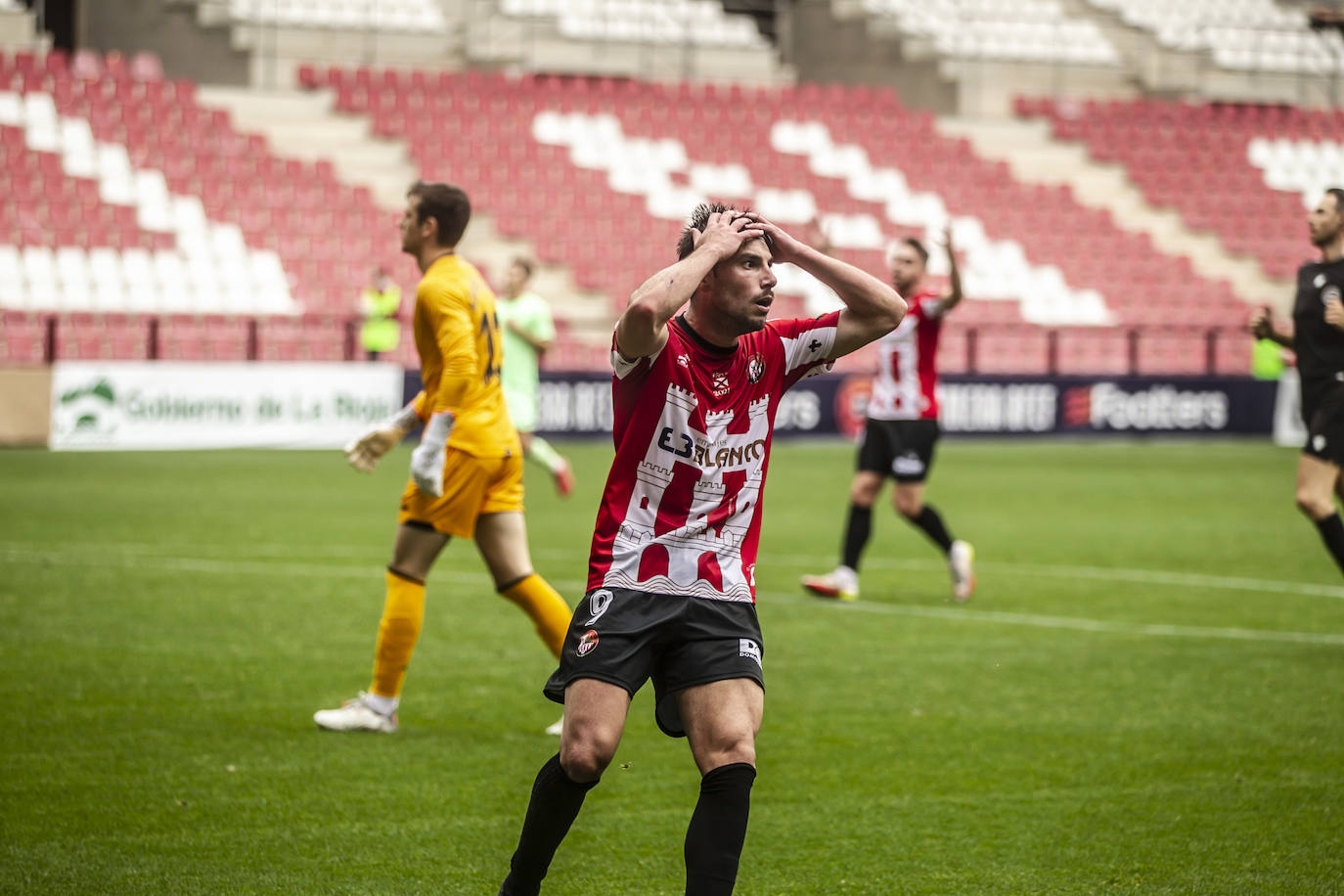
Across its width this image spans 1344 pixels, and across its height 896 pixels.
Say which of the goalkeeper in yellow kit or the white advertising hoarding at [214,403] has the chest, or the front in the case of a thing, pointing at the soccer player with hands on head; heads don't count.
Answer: the white advertising hoarding

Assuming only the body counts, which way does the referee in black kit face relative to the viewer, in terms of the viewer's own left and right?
facing the viewer and to the left of the viewer

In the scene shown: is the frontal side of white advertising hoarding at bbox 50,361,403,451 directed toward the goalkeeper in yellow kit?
yes

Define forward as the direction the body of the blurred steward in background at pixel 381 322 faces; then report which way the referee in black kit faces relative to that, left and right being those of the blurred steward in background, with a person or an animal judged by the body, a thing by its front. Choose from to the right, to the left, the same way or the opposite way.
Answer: to the right

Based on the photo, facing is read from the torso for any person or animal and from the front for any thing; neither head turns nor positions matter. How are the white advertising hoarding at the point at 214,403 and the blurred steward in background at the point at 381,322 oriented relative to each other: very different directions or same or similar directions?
same or similar directions

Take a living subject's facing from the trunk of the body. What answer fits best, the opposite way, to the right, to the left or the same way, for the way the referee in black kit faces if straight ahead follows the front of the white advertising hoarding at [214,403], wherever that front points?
to the right

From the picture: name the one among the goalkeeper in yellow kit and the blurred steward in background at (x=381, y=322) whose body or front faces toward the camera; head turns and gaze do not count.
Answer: the blurred steward in background

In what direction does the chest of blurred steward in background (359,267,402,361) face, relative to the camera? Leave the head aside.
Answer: toward the camera

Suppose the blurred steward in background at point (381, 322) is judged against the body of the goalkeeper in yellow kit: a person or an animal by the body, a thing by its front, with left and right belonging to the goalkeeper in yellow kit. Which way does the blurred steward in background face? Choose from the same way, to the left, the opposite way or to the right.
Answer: to the left

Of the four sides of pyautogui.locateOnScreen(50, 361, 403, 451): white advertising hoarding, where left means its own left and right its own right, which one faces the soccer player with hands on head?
front

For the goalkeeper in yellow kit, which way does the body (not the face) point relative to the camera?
to the viewer's left

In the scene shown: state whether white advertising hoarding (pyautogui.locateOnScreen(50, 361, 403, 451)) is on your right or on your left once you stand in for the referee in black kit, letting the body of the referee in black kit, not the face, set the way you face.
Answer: on your right

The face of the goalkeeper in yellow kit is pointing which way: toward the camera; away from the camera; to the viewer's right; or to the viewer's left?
to the viewer's left
